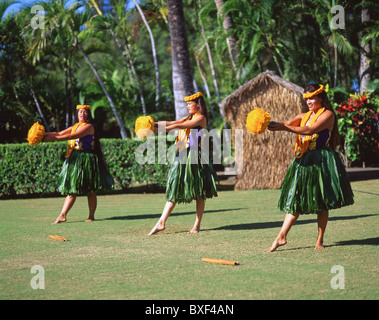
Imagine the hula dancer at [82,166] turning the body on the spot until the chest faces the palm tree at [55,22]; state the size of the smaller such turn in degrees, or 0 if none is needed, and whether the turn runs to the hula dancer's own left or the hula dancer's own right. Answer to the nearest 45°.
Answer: approximately 135° to the hula dancer's own right

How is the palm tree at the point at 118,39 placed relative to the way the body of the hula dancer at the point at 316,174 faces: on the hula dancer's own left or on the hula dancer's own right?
on the hula dancer's own right

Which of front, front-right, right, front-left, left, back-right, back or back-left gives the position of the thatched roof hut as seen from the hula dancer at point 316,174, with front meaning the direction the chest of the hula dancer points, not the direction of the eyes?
back-right

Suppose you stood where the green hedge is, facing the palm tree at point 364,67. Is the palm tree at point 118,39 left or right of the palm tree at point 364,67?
left

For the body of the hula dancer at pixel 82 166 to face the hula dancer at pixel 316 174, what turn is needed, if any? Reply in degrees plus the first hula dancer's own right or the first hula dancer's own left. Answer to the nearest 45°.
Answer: approximately 90° to the first hula dancer's own left

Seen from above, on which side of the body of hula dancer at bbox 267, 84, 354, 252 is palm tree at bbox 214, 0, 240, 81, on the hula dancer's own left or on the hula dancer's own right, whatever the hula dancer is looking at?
on the hula dancer's own right

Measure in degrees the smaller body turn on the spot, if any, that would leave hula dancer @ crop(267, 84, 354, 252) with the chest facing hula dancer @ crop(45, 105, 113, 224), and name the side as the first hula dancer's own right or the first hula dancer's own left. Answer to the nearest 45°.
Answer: approximately 90° to the first hula dancer's own right

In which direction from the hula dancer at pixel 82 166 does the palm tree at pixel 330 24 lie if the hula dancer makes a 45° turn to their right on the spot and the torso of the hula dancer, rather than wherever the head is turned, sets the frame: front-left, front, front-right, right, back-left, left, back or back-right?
back-right

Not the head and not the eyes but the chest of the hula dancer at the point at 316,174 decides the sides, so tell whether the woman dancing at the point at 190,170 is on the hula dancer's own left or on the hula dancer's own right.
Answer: on the hula dancer's own right

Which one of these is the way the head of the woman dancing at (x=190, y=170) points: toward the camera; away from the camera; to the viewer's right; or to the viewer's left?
to the viewer's left

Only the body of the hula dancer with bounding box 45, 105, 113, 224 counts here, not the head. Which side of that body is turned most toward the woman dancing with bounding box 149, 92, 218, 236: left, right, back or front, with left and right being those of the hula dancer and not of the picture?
left
